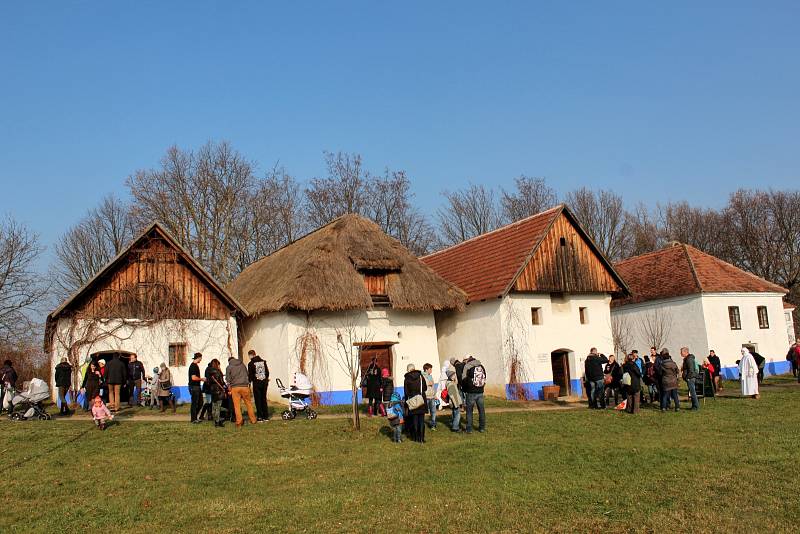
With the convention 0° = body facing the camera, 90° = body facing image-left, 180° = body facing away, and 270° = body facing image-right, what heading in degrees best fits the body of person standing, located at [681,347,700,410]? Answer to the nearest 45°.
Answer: approximately 90°

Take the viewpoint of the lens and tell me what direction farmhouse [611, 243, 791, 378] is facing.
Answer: facing the viewer and to the right of the viewer

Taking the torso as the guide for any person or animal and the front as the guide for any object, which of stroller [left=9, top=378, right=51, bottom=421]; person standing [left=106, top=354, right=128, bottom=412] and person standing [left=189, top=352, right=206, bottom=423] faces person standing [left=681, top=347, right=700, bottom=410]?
person standing [left=189, top=352, right=206, bottom=423]

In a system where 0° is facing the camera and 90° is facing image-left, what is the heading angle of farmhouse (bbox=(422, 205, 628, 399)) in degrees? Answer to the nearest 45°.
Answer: approximately 315°

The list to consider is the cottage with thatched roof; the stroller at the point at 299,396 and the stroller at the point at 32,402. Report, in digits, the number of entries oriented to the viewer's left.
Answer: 1

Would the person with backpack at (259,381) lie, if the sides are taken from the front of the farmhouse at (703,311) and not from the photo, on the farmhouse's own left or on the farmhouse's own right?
on the farmhouse's own right

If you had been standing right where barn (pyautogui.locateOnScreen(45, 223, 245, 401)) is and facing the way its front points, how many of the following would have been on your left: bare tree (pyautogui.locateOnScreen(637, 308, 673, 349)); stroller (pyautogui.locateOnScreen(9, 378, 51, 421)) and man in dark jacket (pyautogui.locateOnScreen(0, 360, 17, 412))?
1

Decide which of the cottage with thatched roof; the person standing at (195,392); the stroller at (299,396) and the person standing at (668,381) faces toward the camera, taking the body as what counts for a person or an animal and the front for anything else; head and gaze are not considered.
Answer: the cottage with thatched roof
